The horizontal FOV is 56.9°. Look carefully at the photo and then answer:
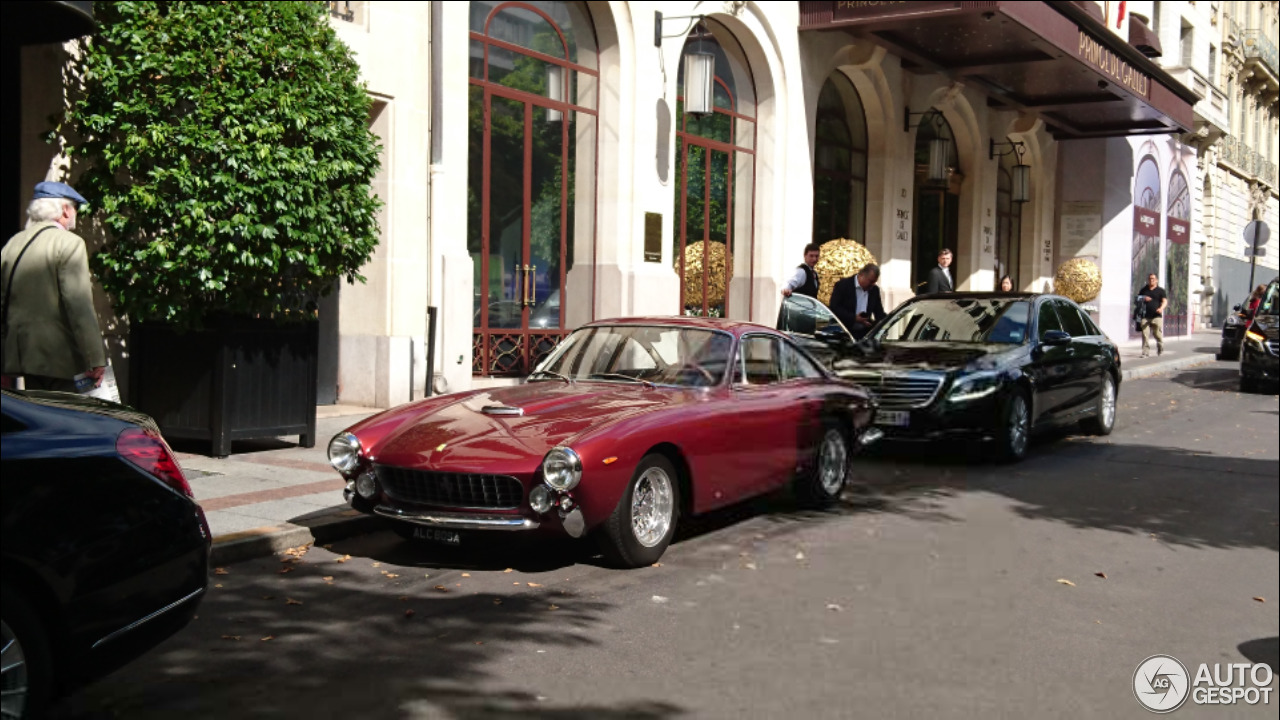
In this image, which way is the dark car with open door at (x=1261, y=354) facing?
toward the camera

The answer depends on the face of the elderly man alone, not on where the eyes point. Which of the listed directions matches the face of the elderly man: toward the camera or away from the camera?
away from the camera

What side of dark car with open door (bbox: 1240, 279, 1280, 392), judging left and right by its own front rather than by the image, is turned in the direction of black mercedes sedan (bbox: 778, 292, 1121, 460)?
front

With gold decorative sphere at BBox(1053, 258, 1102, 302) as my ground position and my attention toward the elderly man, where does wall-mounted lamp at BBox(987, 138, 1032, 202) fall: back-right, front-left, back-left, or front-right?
front-right

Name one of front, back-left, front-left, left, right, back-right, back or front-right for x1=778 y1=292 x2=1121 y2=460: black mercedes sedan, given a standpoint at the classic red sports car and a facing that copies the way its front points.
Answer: back

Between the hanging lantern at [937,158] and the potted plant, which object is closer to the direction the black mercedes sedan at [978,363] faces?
the potted plant

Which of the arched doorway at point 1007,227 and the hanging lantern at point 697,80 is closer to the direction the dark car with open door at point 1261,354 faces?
the hanging lantern

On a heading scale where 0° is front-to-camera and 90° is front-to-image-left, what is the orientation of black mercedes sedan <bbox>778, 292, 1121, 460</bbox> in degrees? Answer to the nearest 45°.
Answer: approximately 45°

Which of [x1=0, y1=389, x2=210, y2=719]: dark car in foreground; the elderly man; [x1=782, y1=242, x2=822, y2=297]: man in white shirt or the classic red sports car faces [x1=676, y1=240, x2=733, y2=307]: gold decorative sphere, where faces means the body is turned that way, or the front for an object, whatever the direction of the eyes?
the elderly man

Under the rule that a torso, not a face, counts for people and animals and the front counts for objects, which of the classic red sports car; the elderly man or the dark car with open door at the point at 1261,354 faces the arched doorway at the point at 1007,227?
the elderly man

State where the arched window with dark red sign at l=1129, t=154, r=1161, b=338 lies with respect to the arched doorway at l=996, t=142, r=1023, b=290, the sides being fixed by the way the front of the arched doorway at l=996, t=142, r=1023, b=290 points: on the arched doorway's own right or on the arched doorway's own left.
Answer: on the arched doorway's own left

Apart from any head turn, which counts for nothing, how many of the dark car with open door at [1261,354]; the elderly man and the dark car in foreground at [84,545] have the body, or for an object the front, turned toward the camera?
1

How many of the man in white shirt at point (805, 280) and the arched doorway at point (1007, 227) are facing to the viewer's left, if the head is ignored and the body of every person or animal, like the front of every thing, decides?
0

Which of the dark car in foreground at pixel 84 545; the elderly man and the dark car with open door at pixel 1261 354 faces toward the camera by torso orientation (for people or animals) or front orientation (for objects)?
the dark car with open door at pixel 1261 354

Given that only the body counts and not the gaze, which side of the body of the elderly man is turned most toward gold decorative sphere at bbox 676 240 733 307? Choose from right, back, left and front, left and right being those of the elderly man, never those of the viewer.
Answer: front

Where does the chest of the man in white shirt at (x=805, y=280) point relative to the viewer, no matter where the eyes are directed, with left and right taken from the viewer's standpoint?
facing the viewer and to the right of the viewer

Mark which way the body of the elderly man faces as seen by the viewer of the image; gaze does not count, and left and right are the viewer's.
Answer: facing away from the viewer and to the right of the viewer
